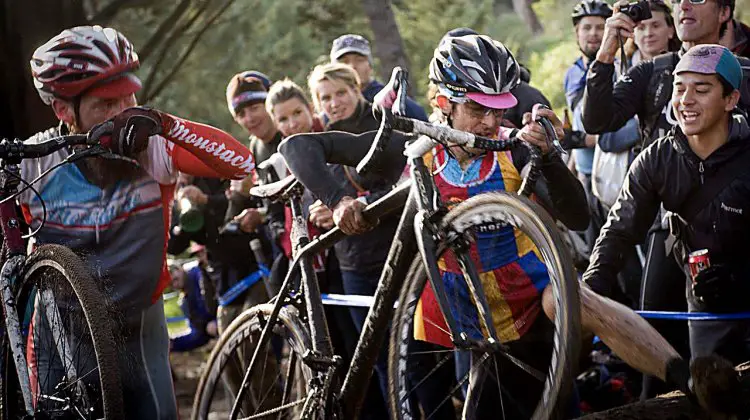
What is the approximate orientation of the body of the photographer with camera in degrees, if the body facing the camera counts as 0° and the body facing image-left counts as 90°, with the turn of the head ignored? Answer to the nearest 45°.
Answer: approximately 45°

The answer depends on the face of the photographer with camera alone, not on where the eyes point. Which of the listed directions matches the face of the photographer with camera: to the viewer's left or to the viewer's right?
to the viewer's left

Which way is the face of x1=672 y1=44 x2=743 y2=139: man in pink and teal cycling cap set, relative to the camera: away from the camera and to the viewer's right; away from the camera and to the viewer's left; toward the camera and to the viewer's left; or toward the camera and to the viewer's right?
toward the camera and to the viewer's left

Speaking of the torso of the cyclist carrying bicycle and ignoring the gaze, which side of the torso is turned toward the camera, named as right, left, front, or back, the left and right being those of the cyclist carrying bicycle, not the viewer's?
front

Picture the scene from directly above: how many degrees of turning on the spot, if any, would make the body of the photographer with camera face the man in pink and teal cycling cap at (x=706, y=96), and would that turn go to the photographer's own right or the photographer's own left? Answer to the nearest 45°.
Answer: approximately 45° to the photographer's own left

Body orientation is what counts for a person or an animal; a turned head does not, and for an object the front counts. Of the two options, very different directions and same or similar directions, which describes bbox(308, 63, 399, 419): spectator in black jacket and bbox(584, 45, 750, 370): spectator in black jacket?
same or similar directions

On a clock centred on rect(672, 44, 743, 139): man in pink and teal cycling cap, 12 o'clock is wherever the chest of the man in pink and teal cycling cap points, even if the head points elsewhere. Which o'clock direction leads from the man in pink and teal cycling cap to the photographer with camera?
The photographer with camera is roughly at 4 o'clock from the man in pink and teal cycling cap.

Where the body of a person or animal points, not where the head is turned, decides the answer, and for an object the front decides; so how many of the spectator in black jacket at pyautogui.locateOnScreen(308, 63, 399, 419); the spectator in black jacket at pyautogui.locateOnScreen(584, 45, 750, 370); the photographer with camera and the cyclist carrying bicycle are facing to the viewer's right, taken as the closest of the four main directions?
0

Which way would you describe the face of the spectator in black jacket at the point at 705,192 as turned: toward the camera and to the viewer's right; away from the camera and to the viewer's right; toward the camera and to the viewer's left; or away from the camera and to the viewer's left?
toward the camera and to the viewer's left

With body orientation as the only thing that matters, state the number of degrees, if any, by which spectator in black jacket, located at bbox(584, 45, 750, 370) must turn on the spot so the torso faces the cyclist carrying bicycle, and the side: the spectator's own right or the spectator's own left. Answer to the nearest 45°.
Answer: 0° — they already face them

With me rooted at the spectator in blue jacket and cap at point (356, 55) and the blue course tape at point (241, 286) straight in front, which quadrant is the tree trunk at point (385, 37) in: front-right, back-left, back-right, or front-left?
back-right

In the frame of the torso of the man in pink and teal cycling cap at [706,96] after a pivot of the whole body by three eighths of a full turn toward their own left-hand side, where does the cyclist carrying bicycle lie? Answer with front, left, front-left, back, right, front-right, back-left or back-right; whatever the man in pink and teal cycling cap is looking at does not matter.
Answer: back-right

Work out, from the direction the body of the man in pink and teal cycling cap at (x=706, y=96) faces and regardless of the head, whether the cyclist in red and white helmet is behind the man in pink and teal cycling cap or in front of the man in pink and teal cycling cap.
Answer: in front

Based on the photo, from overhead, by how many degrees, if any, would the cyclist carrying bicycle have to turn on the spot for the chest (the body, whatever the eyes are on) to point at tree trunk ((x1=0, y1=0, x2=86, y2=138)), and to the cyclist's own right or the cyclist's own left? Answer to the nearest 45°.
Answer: approximately 135° to the cyclist's own right

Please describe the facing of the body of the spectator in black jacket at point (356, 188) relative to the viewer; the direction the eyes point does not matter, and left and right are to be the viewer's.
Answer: facing the viewer and to the left of the viewer

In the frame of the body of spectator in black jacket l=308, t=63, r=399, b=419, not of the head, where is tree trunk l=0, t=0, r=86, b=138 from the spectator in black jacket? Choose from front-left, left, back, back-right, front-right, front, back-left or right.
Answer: right

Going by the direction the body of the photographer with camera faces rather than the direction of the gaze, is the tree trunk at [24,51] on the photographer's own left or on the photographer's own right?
on the photographer's own right
